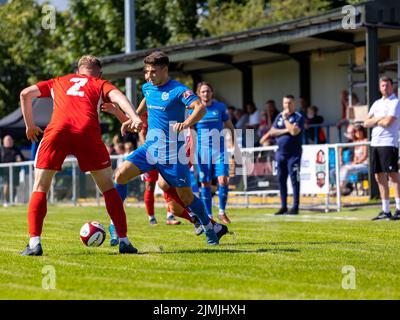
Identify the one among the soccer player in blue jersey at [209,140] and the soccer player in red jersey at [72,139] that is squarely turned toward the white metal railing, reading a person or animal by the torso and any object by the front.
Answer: the soccer player in red jersey

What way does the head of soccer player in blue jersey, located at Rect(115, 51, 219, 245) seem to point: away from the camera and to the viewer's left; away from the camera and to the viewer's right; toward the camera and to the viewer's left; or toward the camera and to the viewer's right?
toward the camera and to the viewer's left

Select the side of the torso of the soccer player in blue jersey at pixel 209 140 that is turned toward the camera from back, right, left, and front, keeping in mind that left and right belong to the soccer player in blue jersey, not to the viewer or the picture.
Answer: front

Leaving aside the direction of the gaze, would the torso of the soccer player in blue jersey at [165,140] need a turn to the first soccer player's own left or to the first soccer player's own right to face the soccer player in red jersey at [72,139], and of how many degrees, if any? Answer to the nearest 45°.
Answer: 0° — they already face them

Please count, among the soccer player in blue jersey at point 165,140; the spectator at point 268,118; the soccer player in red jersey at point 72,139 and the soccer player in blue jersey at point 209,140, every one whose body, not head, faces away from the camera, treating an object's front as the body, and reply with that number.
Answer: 1

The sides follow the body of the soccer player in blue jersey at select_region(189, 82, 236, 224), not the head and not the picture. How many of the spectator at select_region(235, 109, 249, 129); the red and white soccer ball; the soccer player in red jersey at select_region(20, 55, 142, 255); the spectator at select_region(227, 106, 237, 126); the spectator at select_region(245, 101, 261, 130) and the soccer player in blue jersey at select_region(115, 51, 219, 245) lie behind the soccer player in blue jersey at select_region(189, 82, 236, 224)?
3

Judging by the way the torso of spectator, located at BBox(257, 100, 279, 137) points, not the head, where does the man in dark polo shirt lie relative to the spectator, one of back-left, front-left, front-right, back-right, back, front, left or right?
front-left

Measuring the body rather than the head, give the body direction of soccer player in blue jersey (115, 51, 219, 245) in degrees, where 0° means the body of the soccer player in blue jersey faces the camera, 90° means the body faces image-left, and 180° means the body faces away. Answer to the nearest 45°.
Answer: approximately 45°

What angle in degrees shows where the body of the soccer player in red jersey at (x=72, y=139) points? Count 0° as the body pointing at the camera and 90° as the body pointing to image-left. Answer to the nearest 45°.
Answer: approximately 180°

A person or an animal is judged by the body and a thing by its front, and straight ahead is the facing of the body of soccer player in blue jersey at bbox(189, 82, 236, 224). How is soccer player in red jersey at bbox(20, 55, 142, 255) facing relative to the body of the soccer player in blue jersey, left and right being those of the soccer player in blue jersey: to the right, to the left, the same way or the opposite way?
the opposite way

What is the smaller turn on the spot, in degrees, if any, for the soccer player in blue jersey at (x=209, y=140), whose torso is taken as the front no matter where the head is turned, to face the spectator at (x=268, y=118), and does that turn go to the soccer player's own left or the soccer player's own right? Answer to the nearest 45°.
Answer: approximately 180°

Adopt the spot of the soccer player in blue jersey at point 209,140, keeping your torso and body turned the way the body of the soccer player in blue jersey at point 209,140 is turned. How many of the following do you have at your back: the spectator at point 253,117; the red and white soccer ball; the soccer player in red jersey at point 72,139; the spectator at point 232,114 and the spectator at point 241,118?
3

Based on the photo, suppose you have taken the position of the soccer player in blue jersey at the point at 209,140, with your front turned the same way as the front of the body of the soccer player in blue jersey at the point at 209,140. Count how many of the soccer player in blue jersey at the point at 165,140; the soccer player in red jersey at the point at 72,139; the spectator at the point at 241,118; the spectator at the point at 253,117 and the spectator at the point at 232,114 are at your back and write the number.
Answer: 3

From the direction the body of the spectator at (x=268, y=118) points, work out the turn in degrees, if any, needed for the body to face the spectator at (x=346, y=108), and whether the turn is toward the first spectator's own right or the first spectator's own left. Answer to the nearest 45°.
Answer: approximately 135° to the first spectator's own left
